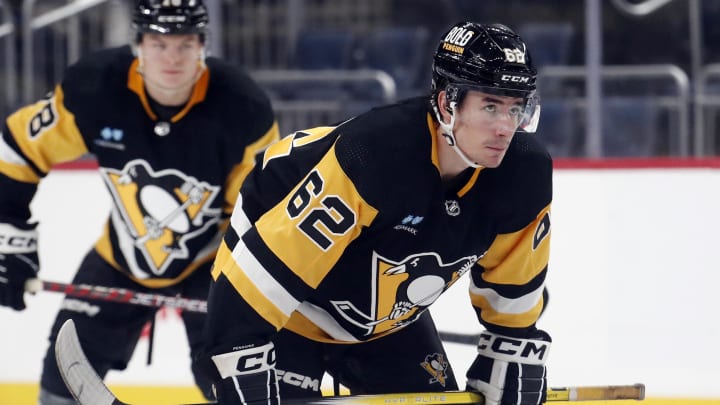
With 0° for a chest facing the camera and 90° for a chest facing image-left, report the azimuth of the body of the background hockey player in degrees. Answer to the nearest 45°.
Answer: approximately 0°

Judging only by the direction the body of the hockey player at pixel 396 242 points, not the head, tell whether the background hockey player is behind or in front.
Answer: behind

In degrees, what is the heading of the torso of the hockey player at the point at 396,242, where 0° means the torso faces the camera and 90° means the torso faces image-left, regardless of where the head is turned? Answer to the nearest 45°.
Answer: approximately 315°
